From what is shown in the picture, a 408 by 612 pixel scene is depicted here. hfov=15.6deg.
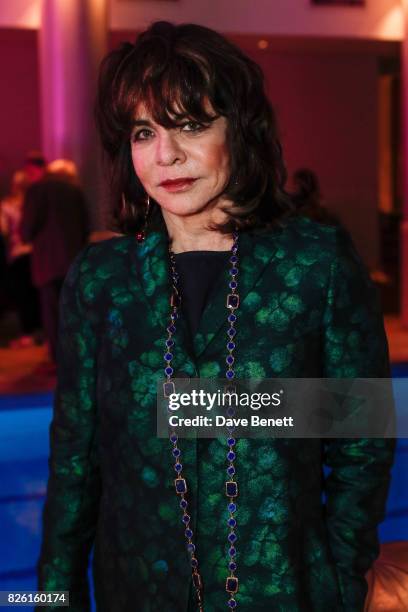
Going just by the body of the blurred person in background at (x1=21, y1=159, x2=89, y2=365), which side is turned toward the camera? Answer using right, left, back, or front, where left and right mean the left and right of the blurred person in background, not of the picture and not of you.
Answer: back

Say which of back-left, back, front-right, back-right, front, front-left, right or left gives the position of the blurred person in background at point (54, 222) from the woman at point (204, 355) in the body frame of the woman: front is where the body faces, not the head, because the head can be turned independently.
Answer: back

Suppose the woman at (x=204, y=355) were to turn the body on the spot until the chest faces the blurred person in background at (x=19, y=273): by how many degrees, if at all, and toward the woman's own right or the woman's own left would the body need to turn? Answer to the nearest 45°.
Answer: approximately 180°

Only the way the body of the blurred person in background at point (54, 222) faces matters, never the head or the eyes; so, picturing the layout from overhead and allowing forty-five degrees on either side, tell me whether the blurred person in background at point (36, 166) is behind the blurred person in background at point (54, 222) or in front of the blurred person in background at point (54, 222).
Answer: in front

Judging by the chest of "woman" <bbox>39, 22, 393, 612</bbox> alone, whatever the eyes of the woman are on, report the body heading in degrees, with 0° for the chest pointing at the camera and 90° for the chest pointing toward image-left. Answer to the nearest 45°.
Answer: approximately 0°

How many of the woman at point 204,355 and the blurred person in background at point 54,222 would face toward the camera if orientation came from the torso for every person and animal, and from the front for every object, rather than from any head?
1

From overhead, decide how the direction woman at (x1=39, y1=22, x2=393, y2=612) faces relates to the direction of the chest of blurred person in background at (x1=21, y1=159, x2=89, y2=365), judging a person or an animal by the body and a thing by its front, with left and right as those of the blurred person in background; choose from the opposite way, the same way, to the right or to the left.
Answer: the opposite way

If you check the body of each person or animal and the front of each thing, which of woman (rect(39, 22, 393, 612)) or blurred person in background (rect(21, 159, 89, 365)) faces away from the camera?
the blurred person in background

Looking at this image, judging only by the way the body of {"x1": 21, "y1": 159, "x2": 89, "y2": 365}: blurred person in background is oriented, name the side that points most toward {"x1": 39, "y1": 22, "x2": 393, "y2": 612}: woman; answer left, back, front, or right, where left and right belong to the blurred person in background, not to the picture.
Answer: back
